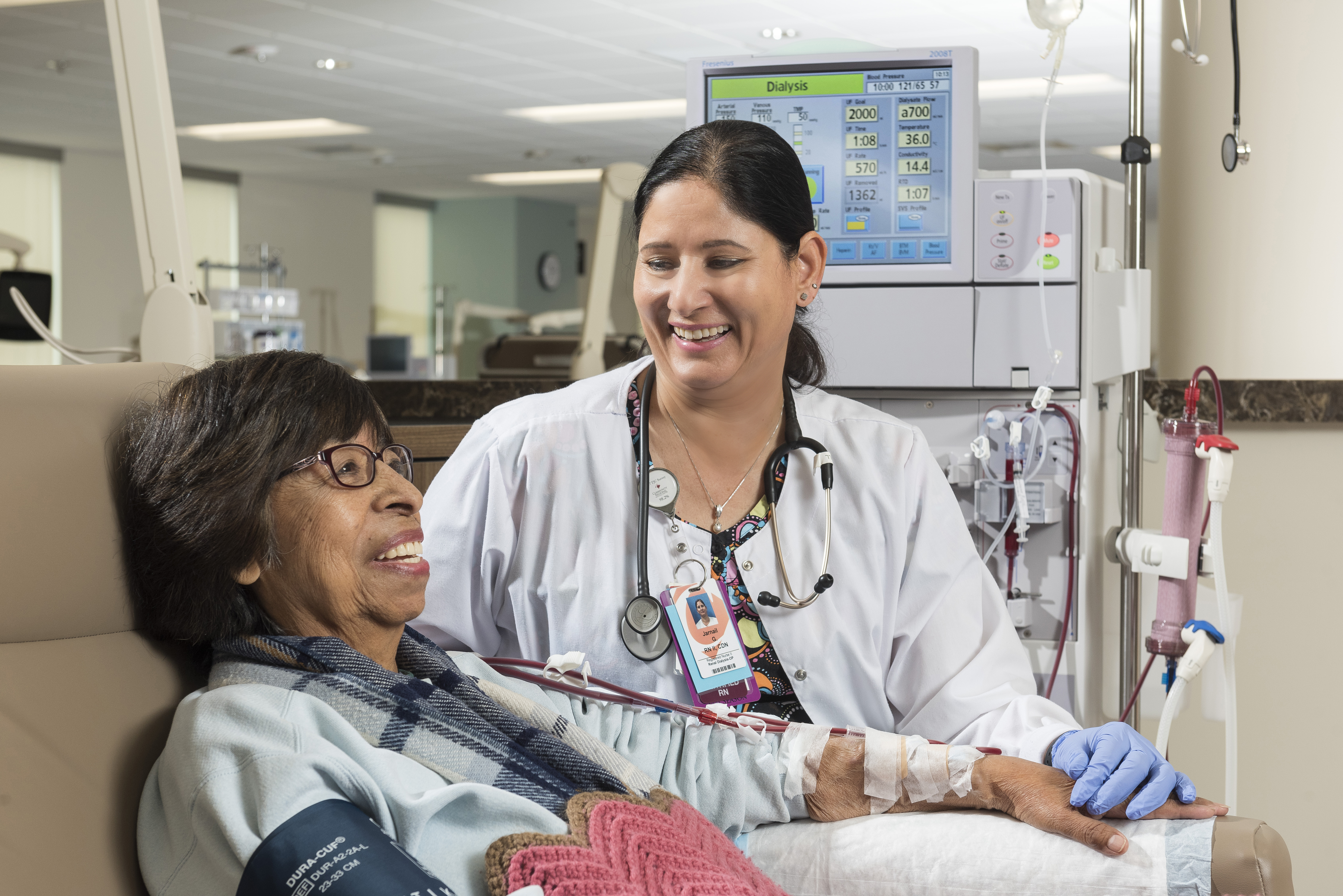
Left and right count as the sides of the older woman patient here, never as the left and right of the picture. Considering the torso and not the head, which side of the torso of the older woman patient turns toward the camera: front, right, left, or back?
right

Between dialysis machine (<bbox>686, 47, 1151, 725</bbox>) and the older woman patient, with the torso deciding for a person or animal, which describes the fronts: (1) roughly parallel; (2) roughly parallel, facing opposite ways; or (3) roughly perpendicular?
roughly perpendicular

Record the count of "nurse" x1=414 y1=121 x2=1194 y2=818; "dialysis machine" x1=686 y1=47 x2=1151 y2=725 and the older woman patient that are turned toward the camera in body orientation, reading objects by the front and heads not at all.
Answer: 2

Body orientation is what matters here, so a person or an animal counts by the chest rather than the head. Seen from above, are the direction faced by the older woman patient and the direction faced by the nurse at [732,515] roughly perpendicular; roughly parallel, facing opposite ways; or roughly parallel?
roughly perpendicular

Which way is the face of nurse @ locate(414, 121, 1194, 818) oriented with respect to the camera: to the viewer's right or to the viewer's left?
to the viewer's left

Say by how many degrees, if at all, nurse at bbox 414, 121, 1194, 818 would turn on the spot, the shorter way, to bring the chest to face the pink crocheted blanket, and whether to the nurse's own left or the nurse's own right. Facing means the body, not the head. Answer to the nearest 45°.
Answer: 0° — they already face it

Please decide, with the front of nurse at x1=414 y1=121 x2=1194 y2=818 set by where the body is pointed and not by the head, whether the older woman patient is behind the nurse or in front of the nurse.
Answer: in front

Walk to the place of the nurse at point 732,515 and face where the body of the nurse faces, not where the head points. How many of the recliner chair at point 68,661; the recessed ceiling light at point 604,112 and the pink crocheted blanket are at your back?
1

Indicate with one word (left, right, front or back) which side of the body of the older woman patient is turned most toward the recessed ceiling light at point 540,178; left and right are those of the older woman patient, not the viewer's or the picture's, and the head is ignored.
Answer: left

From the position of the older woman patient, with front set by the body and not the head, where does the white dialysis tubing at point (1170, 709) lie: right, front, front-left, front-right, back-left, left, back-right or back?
front-left
